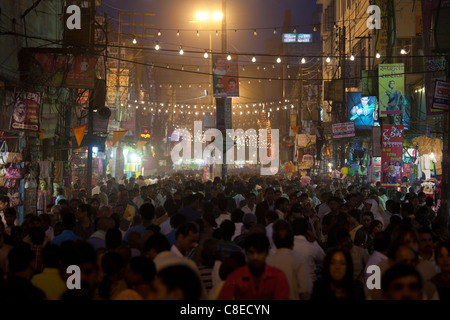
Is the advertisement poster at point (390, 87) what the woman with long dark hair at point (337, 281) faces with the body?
no

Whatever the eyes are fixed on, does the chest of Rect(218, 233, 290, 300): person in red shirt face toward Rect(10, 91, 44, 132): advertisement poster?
no

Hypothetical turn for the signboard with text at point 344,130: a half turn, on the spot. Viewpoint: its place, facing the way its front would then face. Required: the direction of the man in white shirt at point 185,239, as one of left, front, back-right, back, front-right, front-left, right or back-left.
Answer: back

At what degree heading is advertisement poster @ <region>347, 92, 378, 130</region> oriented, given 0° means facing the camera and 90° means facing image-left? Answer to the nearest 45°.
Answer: approximately 0°

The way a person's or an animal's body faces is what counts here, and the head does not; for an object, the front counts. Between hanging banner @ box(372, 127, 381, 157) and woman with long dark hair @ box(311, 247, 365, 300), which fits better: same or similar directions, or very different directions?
same or similar directions

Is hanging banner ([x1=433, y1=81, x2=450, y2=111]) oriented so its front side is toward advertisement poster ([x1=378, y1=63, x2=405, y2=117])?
no

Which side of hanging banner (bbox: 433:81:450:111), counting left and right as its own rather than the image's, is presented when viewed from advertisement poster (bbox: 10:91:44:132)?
right

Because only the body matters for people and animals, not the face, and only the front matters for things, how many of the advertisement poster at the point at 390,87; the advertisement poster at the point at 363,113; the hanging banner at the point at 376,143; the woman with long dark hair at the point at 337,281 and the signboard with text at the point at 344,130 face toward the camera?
5

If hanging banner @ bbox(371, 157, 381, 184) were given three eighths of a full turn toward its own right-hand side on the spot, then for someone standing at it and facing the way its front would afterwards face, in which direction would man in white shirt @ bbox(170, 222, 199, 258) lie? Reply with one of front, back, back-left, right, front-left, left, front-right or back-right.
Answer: back-left

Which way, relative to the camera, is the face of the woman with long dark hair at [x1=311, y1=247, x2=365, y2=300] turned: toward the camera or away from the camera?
toward the camera

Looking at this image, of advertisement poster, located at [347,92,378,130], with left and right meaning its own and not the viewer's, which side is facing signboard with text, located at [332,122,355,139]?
right

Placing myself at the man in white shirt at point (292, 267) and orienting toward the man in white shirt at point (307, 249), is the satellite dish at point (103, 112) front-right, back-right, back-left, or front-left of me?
front-left

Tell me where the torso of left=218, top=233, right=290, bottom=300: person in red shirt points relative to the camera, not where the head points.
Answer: toward the camera

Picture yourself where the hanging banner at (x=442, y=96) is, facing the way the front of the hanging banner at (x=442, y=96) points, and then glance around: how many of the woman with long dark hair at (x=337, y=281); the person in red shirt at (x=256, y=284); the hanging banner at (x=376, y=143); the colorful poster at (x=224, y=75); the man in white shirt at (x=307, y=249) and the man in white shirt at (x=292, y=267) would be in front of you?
4

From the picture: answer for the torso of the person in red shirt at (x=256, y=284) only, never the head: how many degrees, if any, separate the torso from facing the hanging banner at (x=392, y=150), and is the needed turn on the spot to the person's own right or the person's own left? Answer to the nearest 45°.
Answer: approximately 180°
